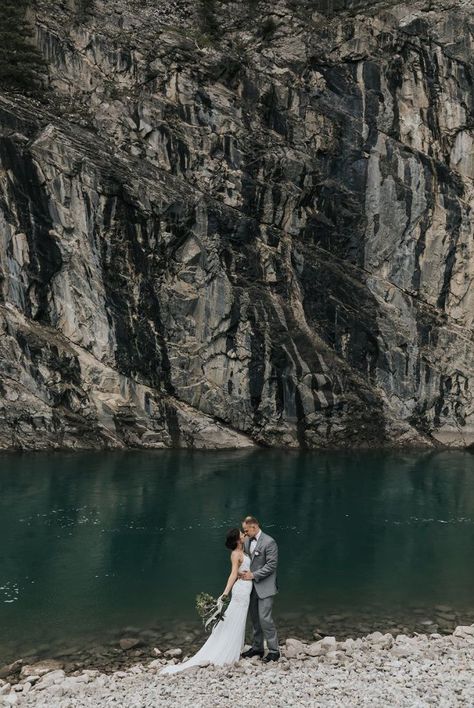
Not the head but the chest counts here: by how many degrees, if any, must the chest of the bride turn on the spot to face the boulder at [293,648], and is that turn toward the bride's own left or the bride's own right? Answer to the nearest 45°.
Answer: approximately 45° to the bride's own left

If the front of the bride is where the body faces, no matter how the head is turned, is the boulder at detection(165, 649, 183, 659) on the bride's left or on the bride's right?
on the bride's left

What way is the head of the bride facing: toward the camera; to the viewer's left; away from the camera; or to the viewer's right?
to the viewer's right

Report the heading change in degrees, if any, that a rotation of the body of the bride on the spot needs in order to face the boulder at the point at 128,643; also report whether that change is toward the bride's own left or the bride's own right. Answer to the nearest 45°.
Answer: approximately 135° to the bride's own left

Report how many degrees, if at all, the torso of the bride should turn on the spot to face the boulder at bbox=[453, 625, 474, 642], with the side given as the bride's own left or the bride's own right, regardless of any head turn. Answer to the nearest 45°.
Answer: approximately 45° to the bride's own left

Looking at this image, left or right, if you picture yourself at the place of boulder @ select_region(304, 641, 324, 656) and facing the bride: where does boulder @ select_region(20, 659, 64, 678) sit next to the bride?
right

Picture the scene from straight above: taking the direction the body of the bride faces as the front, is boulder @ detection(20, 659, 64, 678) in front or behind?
behind

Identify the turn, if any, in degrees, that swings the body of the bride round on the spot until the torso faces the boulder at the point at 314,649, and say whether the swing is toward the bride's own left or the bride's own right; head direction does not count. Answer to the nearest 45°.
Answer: approximately 45° to the bride's own left

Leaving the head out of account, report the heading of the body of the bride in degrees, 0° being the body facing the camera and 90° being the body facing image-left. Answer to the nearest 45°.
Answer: approximately 270°
